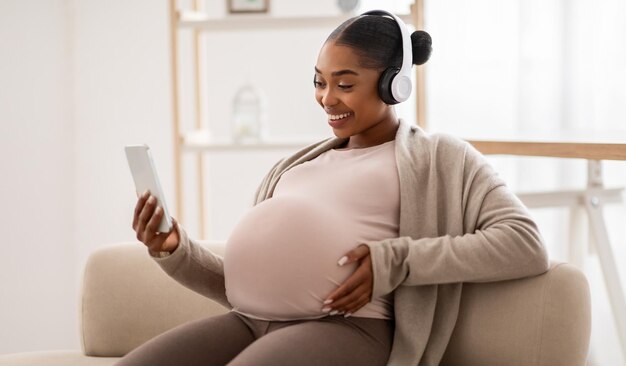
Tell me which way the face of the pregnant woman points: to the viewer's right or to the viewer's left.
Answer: to the viewer's left

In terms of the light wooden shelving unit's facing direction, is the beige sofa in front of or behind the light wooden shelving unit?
in front

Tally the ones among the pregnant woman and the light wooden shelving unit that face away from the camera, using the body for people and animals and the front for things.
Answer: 0

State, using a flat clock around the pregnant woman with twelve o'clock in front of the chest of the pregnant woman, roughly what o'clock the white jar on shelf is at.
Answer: The white jar on shelf is roughly at 4 o'clock from the pregnant woman.

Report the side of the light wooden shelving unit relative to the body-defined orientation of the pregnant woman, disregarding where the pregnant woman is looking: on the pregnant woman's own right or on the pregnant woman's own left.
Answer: on the pregnant woman's own right

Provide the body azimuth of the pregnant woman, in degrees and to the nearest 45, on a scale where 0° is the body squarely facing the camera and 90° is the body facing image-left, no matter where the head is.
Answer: approximately 45°

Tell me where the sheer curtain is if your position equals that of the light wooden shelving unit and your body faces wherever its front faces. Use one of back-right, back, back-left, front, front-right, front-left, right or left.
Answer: left

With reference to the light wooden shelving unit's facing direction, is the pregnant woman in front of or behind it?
in front

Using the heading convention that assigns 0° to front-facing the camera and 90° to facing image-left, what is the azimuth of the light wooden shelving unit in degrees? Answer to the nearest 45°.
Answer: approximately 0°
